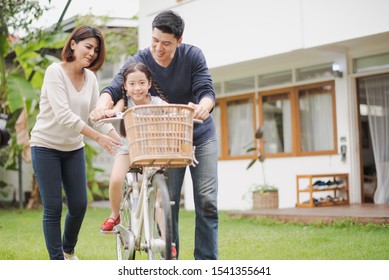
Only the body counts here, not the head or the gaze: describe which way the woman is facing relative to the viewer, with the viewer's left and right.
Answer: facing the viewer and to the right of the viewer

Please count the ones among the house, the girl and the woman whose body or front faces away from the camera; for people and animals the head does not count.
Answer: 0

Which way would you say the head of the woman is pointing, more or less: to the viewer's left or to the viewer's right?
to the viewer's right

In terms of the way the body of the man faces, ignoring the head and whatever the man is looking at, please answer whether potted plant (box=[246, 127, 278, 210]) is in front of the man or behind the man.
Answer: behind

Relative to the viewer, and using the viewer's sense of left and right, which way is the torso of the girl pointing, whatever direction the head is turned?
facing the viewer

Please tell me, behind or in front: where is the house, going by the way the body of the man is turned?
behind

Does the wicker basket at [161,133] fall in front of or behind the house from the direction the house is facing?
in front

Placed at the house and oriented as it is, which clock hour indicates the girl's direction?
The girl is roughly at 11 o'clock from the house.

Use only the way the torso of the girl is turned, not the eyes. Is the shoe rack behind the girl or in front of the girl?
behind

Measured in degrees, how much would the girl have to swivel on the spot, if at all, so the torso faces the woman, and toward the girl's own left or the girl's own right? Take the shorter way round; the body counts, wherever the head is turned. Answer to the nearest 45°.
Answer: approximately 135° to the girl's own right

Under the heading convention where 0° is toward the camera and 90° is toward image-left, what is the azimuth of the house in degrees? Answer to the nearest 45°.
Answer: approximately 45°

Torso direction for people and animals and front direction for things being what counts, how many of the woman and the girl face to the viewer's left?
0

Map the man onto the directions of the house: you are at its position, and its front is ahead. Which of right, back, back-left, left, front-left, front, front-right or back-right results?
front-left

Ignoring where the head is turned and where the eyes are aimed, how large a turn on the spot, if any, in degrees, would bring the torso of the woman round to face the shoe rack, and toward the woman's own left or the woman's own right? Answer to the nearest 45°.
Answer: approximately 90° to the woman's own left

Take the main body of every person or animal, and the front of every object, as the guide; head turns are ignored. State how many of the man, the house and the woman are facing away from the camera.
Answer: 0
